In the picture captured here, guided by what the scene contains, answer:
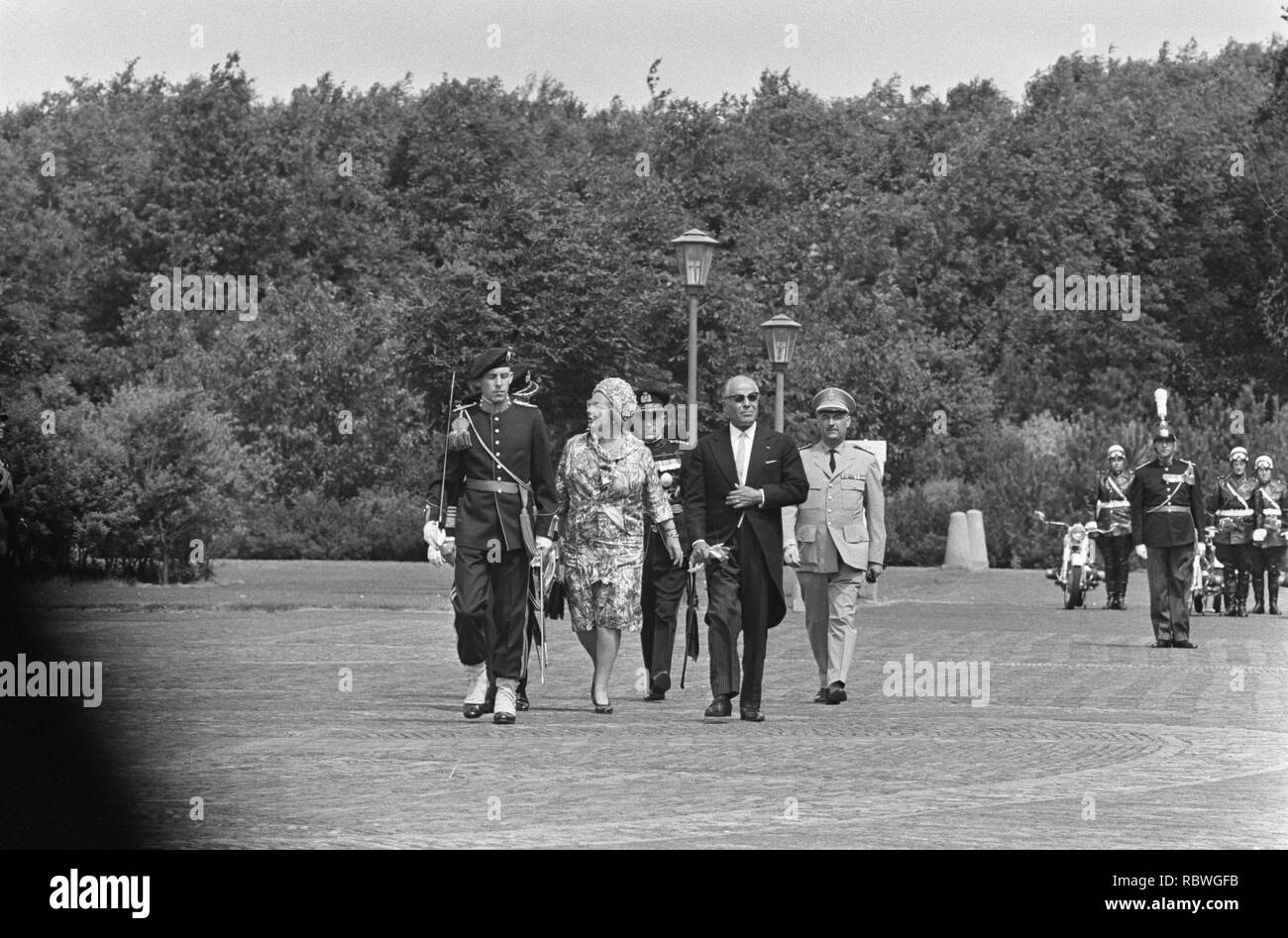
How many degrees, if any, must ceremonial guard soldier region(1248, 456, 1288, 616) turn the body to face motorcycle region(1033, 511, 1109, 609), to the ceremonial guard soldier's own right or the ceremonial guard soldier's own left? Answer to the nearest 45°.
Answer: approximately 90° to the ceremonial guard soldier's own right

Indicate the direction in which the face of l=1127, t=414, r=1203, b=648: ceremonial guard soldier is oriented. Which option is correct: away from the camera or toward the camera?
toward the camera

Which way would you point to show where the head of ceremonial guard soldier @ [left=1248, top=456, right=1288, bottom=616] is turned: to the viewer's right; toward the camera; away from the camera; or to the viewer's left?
toward the camera

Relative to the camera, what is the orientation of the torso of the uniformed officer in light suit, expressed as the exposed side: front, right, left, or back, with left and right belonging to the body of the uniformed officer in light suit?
front

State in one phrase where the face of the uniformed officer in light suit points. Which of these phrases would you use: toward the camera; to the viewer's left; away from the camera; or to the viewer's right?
toward the camera

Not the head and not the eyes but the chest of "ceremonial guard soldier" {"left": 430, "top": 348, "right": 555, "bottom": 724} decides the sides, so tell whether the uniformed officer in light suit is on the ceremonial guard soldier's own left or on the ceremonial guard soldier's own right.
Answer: on the ceremonial guard soldier's own left

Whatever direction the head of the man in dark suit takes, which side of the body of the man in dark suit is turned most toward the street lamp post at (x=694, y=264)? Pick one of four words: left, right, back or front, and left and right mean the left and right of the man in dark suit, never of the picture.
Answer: back

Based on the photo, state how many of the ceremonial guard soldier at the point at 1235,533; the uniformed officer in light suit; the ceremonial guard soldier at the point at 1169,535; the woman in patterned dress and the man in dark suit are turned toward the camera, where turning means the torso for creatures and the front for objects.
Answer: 5

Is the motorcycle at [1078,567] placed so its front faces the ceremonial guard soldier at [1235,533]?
no

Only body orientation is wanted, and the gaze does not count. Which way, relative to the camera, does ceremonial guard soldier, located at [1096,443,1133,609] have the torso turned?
toward the camera

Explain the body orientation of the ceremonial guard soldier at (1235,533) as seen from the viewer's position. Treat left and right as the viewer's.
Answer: facing the viewer

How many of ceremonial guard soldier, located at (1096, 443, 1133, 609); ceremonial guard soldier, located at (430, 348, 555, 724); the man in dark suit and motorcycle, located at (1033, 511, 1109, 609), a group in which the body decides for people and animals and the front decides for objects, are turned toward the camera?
4

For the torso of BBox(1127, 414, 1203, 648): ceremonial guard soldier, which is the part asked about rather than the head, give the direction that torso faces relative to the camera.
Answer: toward the camera

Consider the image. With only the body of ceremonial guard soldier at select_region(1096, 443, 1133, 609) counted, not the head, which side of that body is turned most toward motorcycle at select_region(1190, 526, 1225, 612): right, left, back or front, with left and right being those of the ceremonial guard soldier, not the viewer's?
left

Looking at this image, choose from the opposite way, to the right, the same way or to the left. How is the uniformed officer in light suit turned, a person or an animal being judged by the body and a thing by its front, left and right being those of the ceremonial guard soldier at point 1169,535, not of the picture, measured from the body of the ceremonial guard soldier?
the same way
